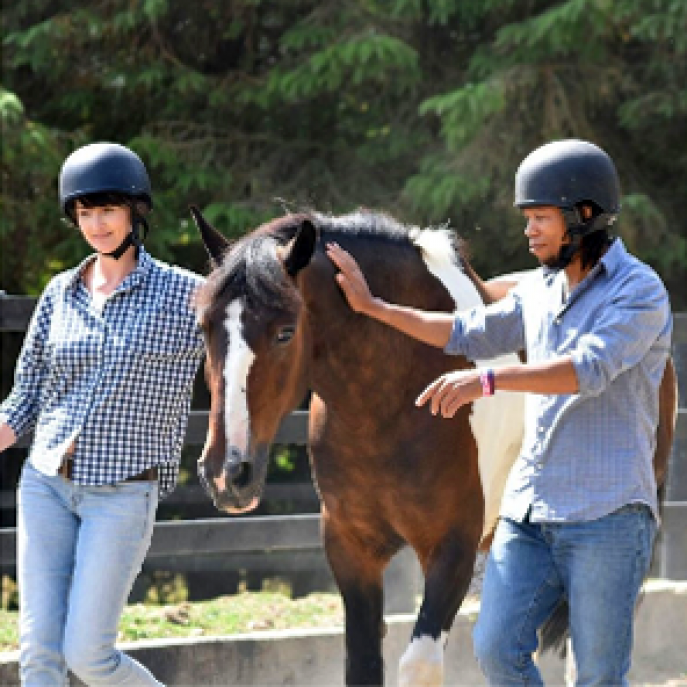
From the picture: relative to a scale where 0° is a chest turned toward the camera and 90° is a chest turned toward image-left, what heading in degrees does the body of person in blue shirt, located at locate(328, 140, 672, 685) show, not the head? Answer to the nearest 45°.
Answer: approximately 45°

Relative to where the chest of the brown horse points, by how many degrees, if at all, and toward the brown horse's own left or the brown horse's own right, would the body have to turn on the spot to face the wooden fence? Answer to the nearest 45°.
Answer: approximately 135° to the brown horse's own right

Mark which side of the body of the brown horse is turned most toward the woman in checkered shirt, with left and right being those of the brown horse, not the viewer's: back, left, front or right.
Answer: front

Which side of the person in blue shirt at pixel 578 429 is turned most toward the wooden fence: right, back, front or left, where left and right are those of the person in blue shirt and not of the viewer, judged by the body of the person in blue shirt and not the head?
right

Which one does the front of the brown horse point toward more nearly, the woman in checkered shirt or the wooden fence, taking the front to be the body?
the woman in checkered shirt

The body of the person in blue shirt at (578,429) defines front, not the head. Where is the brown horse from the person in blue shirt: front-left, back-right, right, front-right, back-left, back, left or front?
right

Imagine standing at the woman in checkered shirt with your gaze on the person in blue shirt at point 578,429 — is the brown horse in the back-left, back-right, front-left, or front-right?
front-left

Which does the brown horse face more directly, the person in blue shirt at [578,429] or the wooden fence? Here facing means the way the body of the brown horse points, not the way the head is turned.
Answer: the person in blue shirt

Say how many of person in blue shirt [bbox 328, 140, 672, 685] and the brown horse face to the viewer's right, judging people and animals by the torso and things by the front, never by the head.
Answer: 0

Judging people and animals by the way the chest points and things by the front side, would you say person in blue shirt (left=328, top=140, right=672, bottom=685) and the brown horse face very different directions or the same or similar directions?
same or similar directions

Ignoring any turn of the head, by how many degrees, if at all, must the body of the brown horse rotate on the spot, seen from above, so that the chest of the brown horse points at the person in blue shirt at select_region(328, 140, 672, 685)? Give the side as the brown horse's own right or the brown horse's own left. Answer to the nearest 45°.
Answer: approximately 90° to the brown horse's own left

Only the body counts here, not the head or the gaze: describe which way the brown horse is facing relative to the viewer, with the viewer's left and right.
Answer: facing the viewer and to the left of the viewer

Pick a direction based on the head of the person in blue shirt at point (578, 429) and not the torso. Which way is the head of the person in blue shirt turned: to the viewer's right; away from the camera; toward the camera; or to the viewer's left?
to the viewer's left
